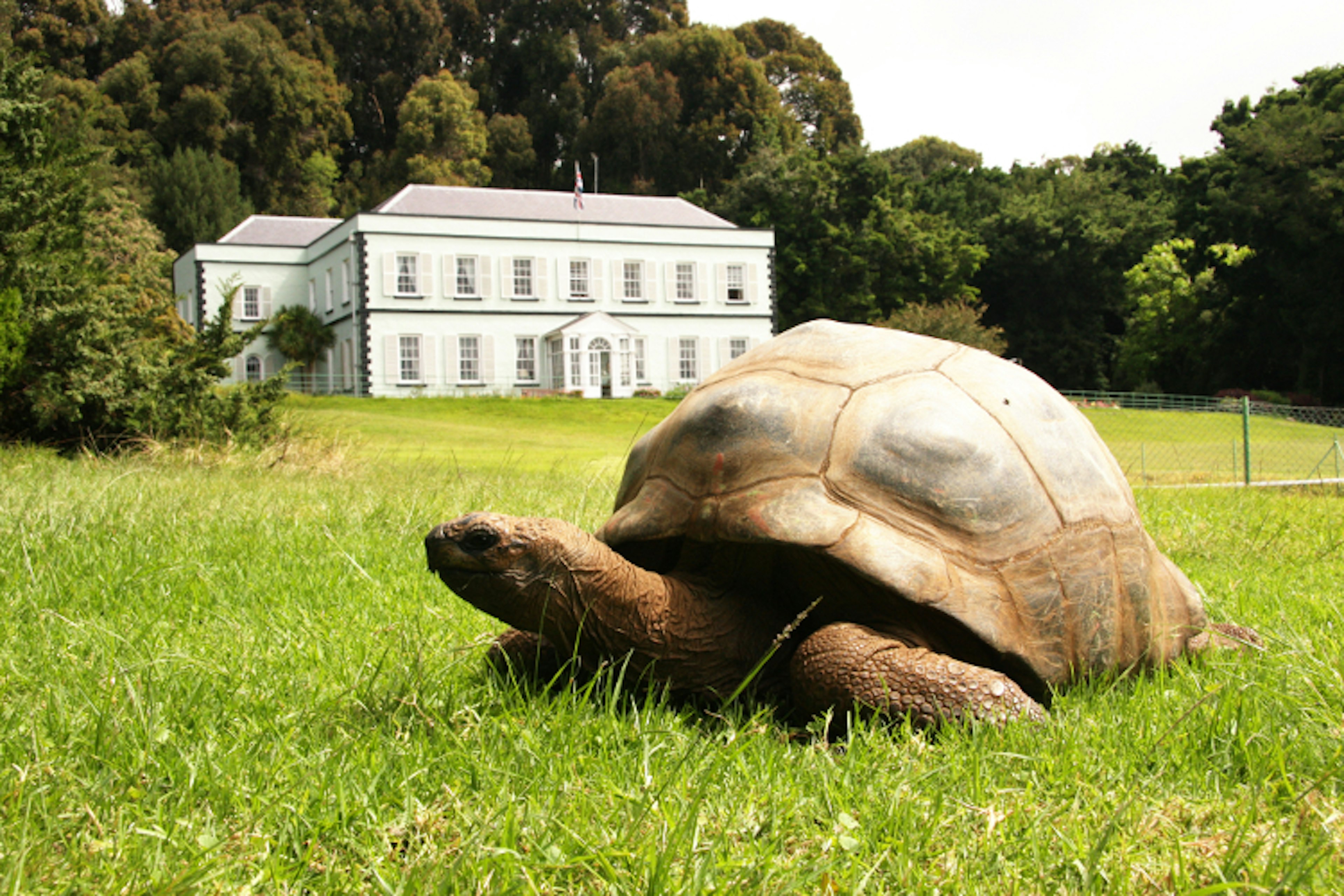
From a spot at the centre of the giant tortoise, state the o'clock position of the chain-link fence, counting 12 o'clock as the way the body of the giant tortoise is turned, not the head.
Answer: The chain-link fence is roughly at 5 o'clock from the giant tortoise.

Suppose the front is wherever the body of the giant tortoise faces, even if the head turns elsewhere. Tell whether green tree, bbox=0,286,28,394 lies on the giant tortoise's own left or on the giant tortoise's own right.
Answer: on the giant tortoise's own right

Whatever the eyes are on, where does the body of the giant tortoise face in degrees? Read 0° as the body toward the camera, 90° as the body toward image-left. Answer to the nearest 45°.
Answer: approximately 45°

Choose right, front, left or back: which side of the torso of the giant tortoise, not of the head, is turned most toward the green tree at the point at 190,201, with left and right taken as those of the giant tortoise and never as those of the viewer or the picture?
right

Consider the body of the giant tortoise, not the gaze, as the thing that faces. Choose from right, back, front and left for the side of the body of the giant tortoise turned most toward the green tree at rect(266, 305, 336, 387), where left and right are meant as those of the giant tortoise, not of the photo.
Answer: right

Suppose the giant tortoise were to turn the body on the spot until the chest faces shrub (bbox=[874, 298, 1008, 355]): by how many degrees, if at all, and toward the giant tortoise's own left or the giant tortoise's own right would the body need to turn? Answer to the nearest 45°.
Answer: approximately 135° to the giant tortoise's own right
